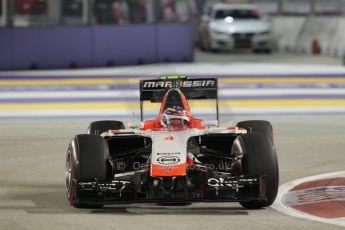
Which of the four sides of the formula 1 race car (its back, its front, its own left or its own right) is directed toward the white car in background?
back

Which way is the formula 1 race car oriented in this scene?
toward the camera

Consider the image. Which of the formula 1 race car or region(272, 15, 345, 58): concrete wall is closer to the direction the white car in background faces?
the formula 1 race car

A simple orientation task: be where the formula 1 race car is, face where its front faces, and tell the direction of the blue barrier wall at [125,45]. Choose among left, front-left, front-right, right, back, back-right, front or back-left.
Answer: back

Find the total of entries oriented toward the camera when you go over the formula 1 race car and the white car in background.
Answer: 2

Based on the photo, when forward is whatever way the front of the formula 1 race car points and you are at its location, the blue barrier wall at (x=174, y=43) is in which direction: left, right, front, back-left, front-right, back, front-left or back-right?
back

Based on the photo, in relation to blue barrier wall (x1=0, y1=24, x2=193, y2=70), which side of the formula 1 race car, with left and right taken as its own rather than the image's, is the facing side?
back

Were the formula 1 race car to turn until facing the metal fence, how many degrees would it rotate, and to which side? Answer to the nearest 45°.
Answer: approximately 180°

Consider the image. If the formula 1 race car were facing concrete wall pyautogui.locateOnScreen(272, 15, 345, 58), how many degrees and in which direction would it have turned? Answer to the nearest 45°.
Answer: approximately 180°

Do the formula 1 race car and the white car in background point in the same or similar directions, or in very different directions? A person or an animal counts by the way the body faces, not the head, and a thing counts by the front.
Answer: same or similar directions

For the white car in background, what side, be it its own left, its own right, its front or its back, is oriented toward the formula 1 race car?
front
